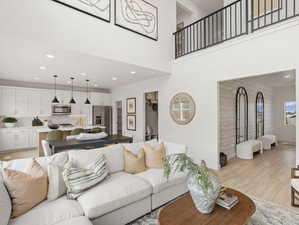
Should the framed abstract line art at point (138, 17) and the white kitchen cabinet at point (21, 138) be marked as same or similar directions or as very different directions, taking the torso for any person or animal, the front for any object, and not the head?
same or similar directions

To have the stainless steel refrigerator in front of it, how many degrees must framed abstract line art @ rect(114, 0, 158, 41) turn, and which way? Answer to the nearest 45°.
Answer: approximately 180°

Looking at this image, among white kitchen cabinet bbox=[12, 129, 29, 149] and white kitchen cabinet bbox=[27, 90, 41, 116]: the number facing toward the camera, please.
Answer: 2

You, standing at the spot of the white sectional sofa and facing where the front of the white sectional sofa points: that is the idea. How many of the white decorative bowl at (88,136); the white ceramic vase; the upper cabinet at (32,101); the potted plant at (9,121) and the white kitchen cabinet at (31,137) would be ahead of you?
1

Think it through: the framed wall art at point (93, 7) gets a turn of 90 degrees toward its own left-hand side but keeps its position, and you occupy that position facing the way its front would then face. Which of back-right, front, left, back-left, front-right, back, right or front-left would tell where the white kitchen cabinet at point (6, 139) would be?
left

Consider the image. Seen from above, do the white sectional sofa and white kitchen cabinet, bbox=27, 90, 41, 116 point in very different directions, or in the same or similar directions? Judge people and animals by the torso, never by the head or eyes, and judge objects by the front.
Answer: same or similar directions

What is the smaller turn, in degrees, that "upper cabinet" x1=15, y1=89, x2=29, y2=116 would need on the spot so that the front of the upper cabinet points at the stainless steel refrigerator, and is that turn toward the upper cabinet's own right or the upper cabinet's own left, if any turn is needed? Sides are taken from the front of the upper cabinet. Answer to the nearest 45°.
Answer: approximately 90° to the upper cabinet's own left

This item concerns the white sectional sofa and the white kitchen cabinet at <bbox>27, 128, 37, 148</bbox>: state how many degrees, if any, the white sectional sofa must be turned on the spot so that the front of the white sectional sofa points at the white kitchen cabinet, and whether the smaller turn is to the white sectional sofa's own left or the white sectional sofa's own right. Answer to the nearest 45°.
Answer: approximately 180°

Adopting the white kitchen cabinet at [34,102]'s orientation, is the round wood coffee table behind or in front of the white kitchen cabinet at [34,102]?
in front

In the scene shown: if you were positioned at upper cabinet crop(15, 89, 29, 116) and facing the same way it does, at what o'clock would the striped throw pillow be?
The striped throw pillow is roughly at 12 o'clock from the upper cabinet.

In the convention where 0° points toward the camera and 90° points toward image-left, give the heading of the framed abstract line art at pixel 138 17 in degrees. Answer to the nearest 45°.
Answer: approximately 315°

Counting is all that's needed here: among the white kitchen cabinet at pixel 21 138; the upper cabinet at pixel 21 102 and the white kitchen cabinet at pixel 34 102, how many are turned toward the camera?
3

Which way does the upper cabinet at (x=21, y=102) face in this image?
toward the camera

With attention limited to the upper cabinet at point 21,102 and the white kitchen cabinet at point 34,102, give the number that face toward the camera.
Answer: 2

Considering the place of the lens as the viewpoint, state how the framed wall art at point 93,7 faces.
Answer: facing the viewer and to the right of the viewer

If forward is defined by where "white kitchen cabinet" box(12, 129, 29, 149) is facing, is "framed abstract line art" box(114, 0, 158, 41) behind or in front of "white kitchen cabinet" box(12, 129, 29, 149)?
in front

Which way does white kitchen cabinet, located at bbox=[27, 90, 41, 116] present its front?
toward the camera
